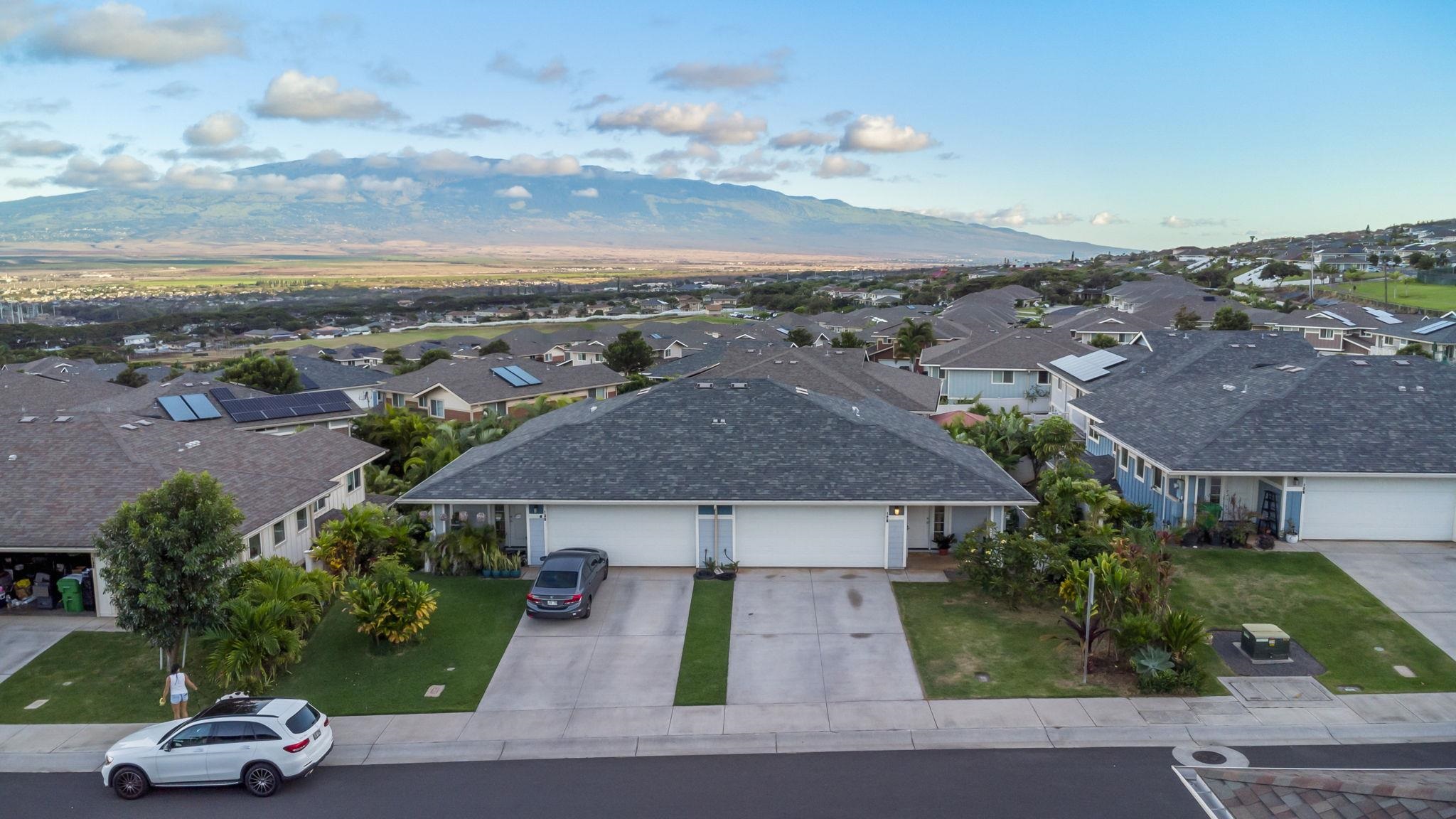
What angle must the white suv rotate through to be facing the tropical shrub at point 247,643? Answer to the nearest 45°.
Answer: approximately 45° to its right

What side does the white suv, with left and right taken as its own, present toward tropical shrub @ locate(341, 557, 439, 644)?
right

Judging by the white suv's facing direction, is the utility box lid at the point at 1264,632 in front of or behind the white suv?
behind

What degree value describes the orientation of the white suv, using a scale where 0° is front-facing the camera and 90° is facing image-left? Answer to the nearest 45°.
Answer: approximately 135°

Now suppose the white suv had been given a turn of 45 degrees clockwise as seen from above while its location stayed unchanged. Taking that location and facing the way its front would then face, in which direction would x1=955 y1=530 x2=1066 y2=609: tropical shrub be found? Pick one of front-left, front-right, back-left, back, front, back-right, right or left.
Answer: right

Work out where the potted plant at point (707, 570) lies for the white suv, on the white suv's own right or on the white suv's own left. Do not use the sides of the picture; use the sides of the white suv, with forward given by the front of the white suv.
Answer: on the white suv's own right

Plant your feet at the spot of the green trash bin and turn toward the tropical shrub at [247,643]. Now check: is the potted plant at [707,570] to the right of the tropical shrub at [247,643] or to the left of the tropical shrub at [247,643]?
left

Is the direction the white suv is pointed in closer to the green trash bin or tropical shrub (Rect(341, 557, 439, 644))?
the green trash bin

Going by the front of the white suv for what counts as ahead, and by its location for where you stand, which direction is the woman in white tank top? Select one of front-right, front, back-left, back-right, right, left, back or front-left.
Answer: front-right
